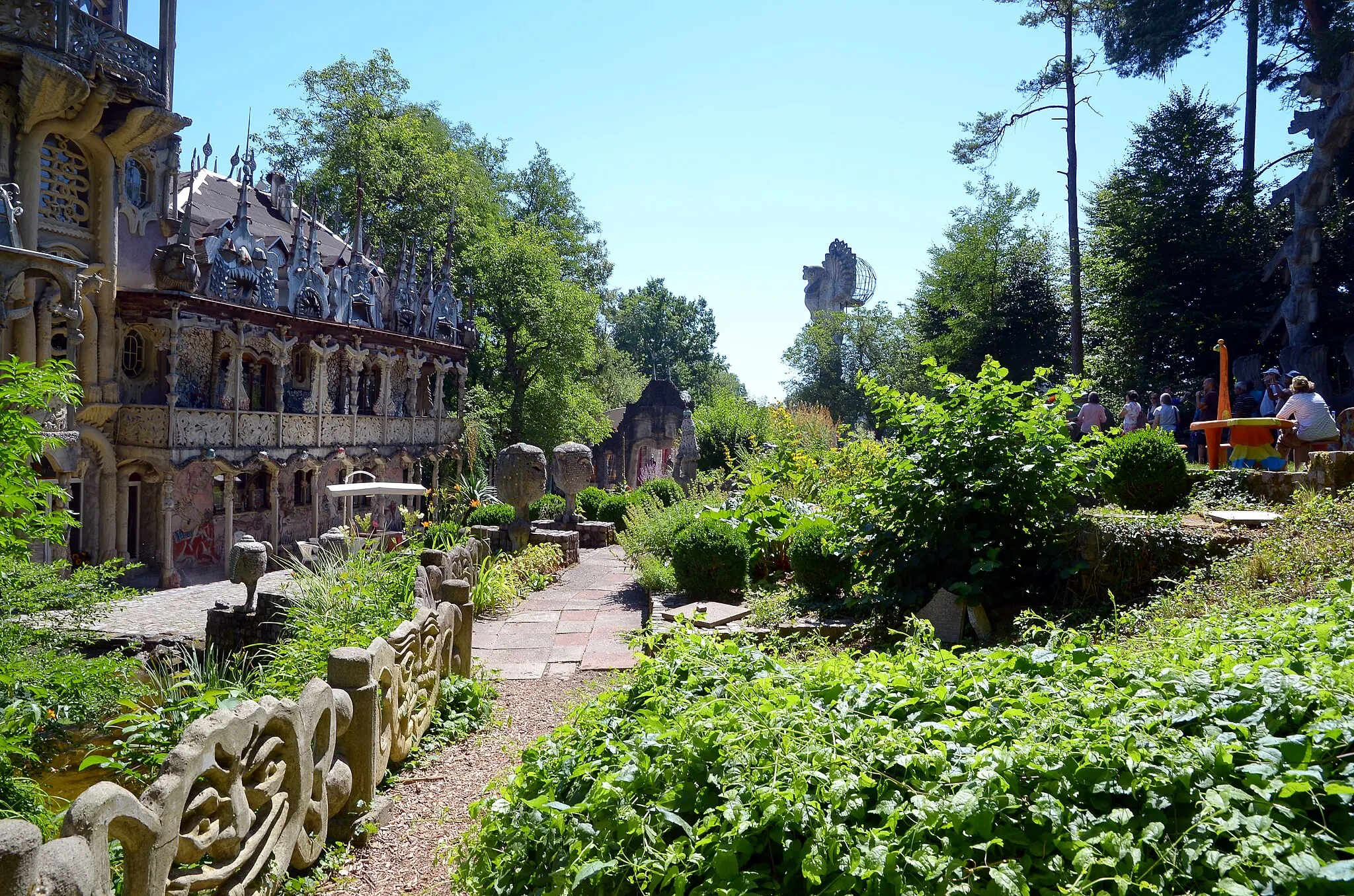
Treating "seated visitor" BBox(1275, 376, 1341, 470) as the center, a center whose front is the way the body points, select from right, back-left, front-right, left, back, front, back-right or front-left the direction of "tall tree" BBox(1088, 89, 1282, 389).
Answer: front-right

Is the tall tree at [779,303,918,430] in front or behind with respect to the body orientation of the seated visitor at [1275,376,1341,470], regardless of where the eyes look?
in front

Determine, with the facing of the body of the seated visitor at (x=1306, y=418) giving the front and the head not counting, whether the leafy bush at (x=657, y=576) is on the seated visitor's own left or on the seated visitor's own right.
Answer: on the seated visitor's own left

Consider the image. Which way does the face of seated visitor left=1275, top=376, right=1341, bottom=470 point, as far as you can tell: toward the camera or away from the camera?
away from the camera

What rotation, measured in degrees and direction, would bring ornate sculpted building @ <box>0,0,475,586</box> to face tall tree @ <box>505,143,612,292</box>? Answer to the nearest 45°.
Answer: approximately 90° to its left

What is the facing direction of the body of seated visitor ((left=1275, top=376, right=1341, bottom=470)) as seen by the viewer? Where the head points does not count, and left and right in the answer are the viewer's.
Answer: facing away from the viewer and to the left of the viewer

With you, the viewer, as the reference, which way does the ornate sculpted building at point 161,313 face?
facing the viewer and to the right of the viewer

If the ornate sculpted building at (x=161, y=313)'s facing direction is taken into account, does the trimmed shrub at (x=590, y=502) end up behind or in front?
in front

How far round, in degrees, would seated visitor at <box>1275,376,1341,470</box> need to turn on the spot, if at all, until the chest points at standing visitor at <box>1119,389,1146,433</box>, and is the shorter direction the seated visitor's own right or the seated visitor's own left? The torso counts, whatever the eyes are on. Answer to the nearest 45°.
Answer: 0° — they already face them
